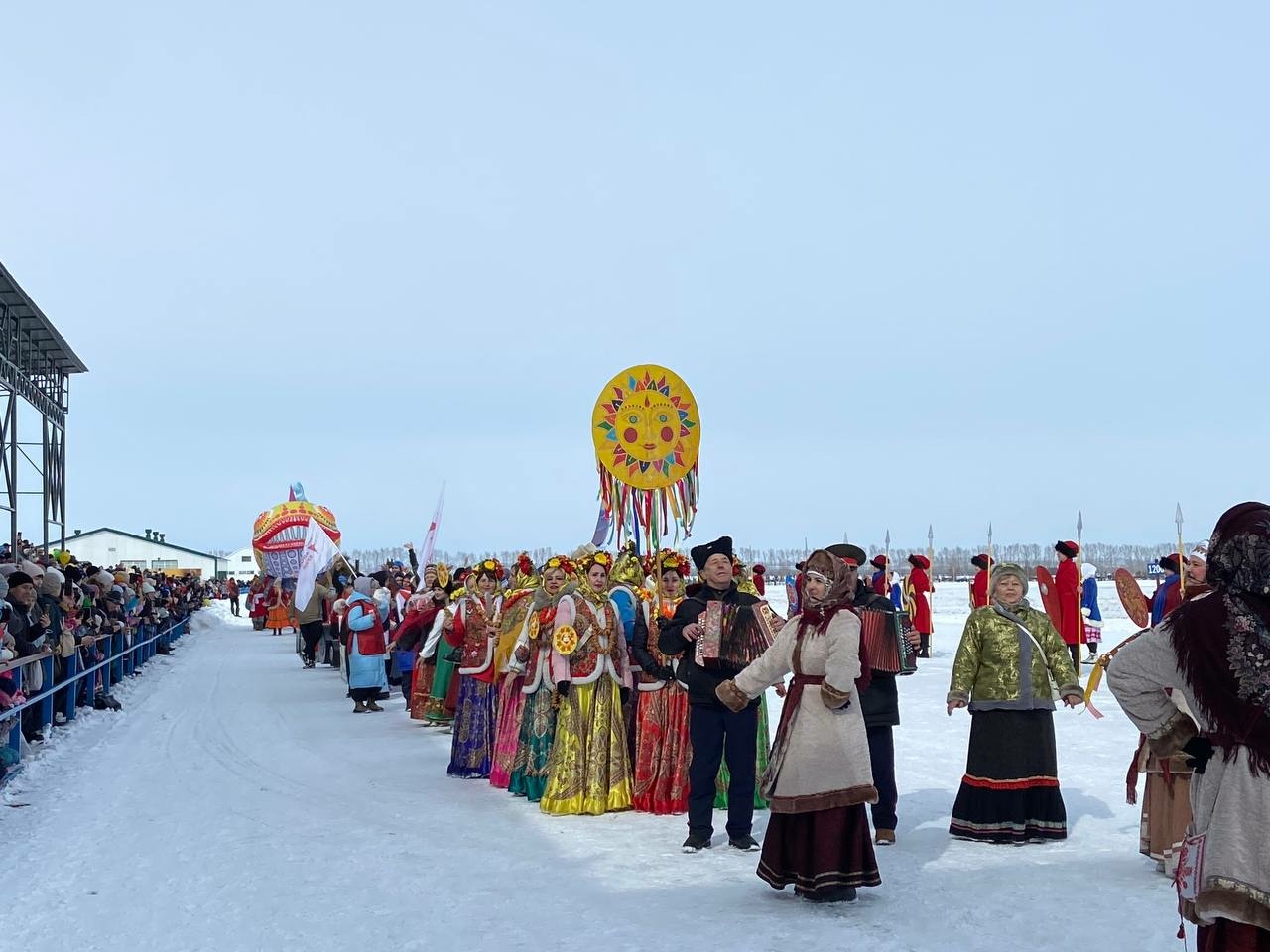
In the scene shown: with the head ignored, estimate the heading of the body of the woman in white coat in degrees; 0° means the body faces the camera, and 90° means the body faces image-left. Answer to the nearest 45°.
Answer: approximately 45°

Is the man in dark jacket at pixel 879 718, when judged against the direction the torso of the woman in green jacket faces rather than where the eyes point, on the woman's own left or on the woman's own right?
on the woman's own right

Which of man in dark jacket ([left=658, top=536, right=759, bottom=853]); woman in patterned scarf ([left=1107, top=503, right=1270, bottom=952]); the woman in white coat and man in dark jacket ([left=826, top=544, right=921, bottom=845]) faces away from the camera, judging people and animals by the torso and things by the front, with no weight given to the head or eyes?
the woman in patterned scarf

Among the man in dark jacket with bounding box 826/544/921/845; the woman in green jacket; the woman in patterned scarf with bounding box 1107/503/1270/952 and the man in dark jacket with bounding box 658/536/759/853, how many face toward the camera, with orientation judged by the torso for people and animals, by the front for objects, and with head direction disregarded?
3

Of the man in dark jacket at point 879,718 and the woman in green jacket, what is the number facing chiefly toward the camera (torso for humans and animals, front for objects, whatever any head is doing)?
2

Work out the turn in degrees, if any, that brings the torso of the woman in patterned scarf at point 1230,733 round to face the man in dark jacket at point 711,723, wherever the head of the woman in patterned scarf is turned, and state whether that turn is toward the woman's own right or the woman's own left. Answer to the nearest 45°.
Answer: approximately 45° to the woman's own left

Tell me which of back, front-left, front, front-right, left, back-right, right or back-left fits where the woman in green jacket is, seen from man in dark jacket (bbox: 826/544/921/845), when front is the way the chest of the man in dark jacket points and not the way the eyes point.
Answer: left

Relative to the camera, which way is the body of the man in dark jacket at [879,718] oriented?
toward the camera

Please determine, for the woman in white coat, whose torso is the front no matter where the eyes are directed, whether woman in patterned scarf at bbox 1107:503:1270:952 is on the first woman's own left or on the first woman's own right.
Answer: on the first woman's own left

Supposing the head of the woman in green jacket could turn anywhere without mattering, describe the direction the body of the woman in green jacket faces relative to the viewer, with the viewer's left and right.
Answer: facing the viewer

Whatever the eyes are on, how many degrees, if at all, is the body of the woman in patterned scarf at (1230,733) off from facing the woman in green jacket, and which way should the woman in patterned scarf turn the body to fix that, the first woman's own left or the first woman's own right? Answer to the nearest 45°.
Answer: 0° — they already face them

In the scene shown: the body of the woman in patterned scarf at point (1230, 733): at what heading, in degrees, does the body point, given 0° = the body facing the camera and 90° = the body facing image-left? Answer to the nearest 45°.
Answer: approximately 180°

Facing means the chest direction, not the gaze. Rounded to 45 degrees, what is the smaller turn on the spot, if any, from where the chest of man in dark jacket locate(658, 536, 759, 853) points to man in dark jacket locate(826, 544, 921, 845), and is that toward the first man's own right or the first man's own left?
approximately 90° to the first man's own left
